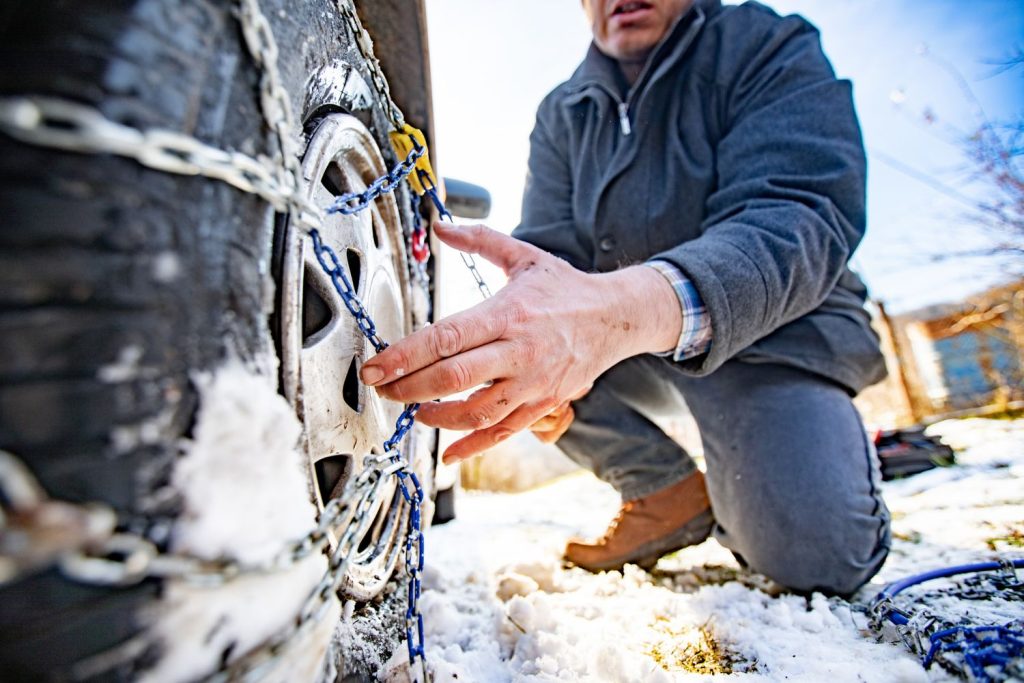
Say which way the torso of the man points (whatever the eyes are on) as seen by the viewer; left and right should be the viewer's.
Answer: facing the viewer and to the left of the viewer

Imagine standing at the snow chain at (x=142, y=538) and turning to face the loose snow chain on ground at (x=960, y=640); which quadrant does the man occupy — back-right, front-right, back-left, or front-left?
front-left

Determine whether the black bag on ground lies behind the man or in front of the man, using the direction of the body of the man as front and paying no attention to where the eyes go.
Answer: behind

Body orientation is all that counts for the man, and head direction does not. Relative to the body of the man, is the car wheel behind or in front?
in front

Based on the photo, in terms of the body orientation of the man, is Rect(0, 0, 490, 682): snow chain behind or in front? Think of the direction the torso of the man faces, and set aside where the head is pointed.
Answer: in front

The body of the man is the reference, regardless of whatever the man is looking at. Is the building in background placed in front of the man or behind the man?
behind
